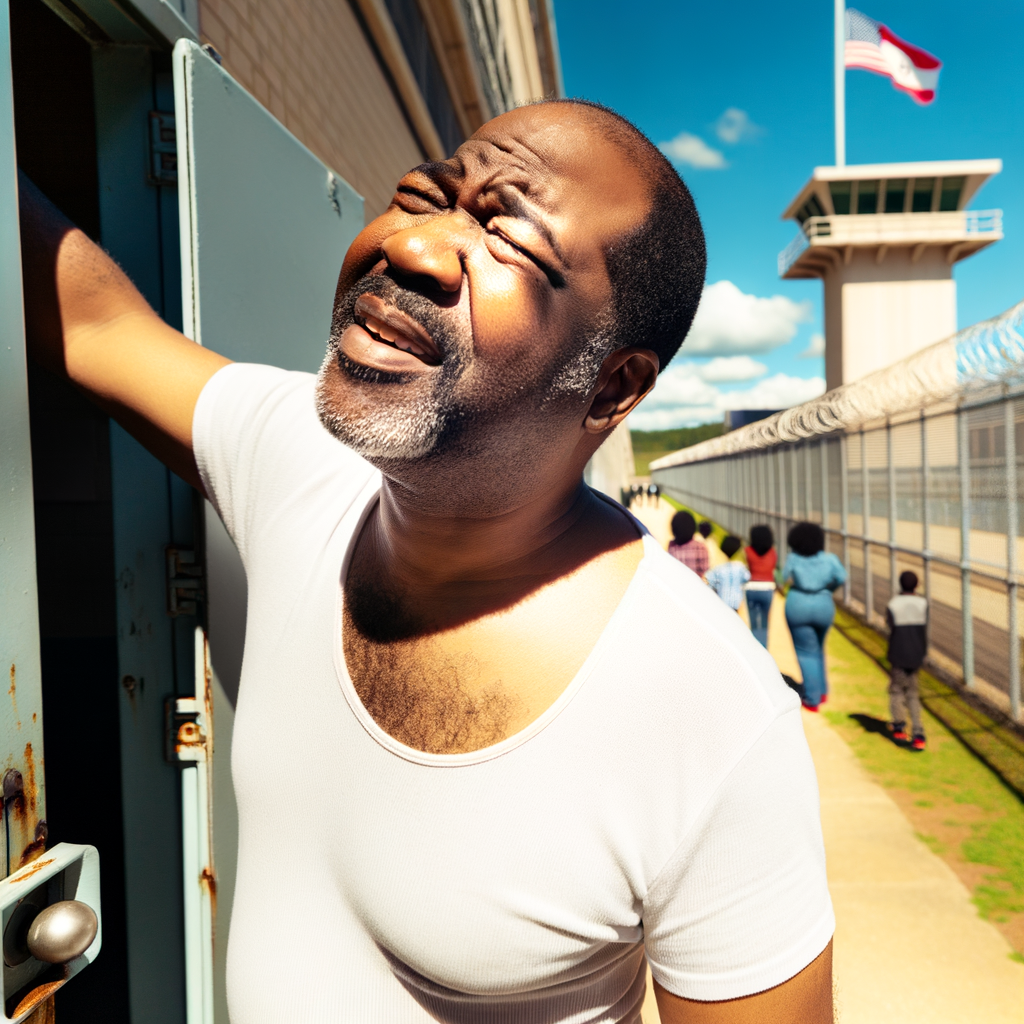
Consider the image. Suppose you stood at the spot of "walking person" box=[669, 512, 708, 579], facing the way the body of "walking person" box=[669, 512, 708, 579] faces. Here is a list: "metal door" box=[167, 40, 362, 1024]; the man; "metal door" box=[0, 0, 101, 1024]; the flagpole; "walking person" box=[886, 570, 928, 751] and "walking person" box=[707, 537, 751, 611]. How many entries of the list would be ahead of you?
1

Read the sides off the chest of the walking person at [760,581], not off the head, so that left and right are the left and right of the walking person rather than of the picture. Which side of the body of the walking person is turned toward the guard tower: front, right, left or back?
front

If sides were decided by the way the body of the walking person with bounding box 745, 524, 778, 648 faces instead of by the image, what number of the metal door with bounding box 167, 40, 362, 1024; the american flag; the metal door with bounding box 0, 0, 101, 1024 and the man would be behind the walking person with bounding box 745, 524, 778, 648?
3

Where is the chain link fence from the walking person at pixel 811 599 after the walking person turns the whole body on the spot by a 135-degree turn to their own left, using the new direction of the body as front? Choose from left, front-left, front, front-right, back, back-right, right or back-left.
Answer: back

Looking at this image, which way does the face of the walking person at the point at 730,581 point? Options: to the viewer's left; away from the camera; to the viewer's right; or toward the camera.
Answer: away from the camera

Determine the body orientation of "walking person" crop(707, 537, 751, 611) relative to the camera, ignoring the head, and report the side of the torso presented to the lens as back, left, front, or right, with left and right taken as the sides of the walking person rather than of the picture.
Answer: back

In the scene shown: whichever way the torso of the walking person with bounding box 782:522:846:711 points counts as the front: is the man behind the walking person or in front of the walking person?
behind

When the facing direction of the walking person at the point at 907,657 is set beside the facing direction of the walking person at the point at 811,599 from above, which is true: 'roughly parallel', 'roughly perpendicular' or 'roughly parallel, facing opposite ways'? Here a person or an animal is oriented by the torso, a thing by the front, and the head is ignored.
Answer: roughly parallel

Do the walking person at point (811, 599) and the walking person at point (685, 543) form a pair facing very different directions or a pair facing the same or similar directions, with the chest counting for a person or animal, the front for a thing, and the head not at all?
same or similar directions

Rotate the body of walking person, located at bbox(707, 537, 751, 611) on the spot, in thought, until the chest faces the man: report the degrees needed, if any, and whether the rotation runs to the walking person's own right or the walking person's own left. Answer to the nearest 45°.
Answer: approximately 180°

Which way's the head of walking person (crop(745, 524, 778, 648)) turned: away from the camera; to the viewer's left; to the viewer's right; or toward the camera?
away from the camera

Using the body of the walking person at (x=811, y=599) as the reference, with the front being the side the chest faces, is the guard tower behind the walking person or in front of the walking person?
in front

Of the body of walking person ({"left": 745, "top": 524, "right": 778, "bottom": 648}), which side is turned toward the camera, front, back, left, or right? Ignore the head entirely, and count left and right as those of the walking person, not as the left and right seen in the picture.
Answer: back

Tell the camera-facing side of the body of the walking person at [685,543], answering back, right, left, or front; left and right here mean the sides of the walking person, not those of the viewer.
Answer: back

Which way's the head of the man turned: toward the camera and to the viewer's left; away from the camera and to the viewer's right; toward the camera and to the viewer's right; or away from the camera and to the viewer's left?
toward the camera and to the viewer's left

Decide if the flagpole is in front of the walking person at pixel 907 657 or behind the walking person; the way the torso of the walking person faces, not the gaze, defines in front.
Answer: in front

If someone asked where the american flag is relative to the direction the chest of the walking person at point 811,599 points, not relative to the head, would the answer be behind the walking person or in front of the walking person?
in front

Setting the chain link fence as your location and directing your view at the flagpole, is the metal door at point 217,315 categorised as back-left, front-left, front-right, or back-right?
back-left

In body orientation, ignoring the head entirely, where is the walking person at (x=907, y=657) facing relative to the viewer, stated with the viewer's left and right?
facing away from the viewer

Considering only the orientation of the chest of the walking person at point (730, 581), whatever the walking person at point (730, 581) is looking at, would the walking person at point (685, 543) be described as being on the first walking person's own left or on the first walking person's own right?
on the first walking person's own left
